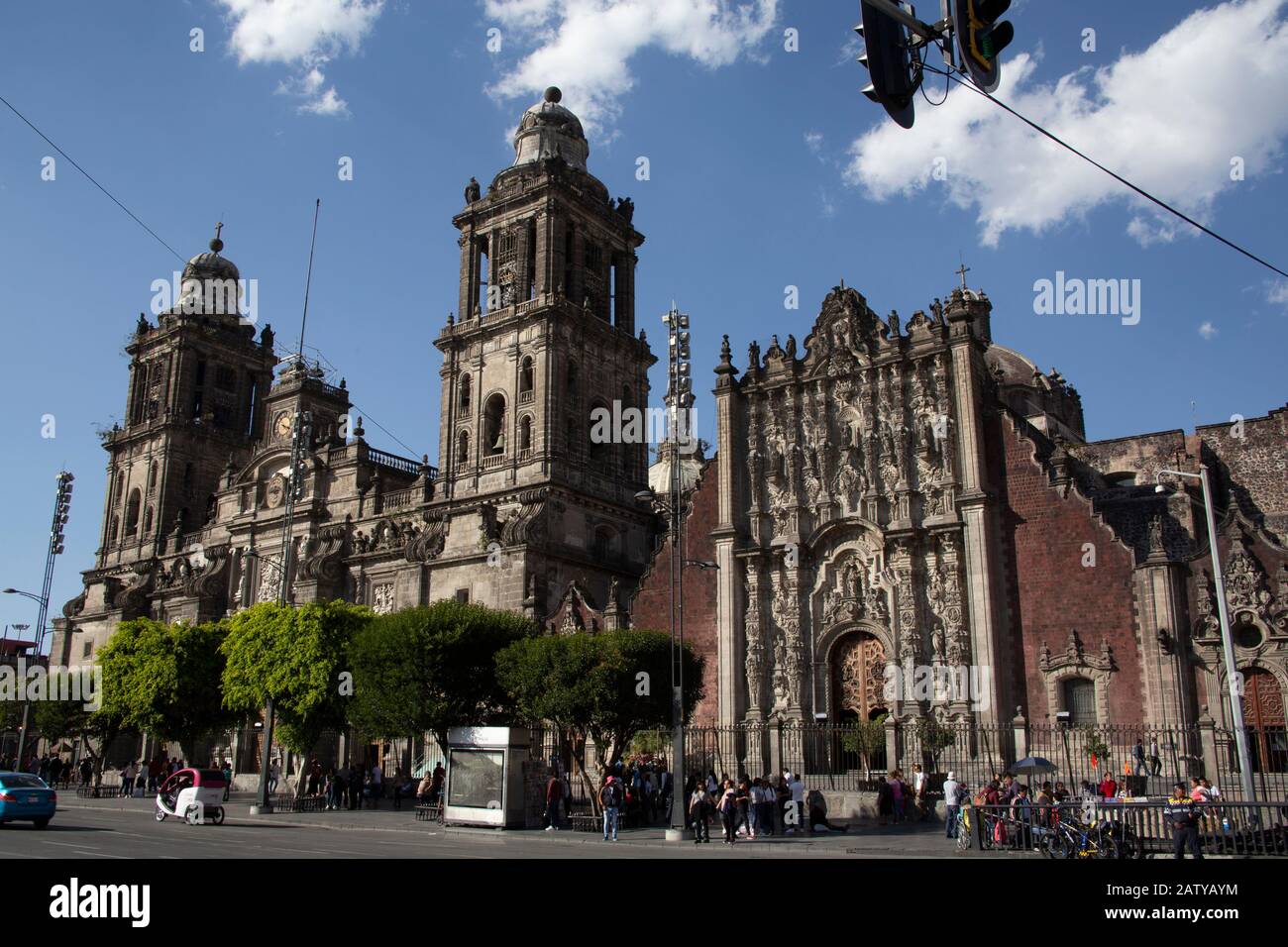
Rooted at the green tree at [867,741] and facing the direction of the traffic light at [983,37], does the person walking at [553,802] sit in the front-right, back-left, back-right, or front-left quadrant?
front-right

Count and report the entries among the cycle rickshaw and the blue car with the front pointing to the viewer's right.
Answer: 0

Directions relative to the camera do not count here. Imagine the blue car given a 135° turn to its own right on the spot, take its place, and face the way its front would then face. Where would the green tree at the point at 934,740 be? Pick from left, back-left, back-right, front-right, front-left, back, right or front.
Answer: front

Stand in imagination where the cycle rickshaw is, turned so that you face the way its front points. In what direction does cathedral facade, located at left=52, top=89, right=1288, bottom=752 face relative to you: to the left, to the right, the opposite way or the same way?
to the left

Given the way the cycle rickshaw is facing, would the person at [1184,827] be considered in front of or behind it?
behind

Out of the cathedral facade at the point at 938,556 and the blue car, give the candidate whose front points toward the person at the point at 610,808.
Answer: the cathedral facade

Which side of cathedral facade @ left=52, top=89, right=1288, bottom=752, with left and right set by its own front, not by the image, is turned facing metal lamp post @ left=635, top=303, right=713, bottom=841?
front

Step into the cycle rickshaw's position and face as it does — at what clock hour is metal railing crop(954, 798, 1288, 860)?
The metal railing is roughly at 6 o'clock from the cycle rickshaw.

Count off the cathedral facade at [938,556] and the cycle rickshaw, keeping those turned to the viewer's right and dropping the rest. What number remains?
0

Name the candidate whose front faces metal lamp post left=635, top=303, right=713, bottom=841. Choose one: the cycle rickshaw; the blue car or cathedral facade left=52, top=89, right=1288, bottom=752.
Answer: the cathedral facade

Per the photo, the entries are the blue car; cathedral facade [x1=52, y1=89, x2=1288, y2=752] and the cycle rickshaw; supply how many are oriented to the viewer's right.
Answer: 0

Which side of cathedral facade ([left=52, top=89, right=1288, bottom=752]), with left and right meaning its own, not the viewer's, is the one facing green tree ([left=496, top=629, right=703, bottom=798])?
front

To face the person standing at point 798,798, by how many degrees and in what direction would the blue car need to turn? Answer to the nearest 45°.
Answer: approximately 135° to its right

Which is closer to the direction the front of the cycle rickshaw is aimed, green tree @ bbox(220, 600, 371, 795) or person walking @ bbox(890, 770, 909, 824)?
the green tree

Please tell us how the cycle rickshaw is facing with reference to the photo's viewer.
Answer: facing away from the viewer and to the left of the viewer

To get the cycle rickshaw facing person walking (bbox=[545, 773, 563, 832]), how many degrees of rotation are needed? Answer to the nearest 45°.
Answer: approximately 180°

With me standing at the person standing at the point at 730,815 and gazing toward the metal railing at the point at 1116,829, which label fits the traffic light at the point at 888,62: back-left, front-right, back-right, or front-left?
front-right
